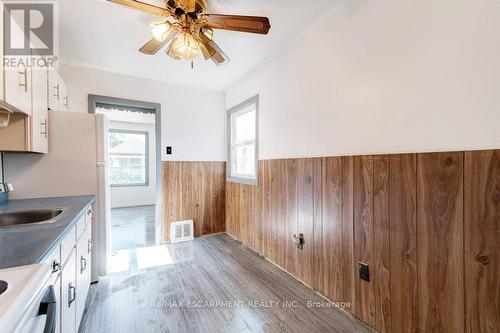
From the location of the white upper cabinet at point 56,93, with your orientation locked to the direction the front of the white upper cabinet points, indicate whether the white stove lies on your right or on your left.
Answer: on your right

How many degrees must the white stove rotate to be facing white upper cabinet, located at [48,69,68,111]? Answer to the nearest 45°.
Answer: approximately 90° to its left

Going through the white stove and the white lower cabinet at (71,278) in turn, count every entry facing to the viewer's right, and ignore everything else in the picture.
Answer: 2

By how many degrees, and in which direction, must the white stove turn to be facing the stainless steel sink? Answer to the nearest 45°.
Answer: approximately 90° to its left

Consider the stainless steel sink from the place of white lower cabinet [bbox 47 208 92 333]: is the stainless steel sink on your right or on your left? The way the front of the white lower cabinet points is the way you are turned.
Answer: on your left

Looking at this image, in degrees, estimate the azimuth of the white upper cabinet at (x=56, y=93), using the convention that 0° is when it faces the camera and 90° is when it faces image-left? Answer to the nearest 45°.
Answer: approximately 270°

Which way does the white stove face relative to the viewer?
to the viewer's right

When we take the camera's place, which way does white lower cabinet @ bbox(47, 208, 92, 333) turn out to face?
facing to the right of the viewer

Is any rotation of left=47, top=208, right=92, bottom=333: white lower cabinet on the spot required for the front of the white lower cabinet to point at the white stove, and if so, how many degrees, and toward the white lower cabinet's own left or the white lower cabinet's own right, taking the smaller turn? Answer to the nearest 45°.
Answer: approximately 90° to the white lower cabinet's own right

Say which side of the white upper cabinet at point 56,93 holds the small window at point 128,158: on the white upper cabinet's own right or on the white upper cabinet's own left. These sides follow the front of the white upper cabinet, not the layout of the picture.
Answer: on the white upper cabinet's own left
